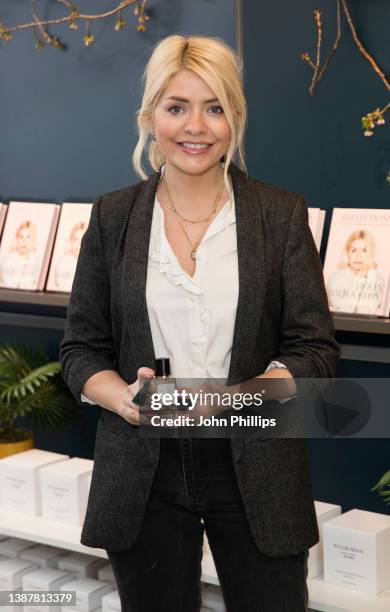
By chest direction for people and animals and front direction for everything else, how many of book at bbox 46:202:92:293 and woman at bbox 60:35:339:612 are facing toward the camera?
2
